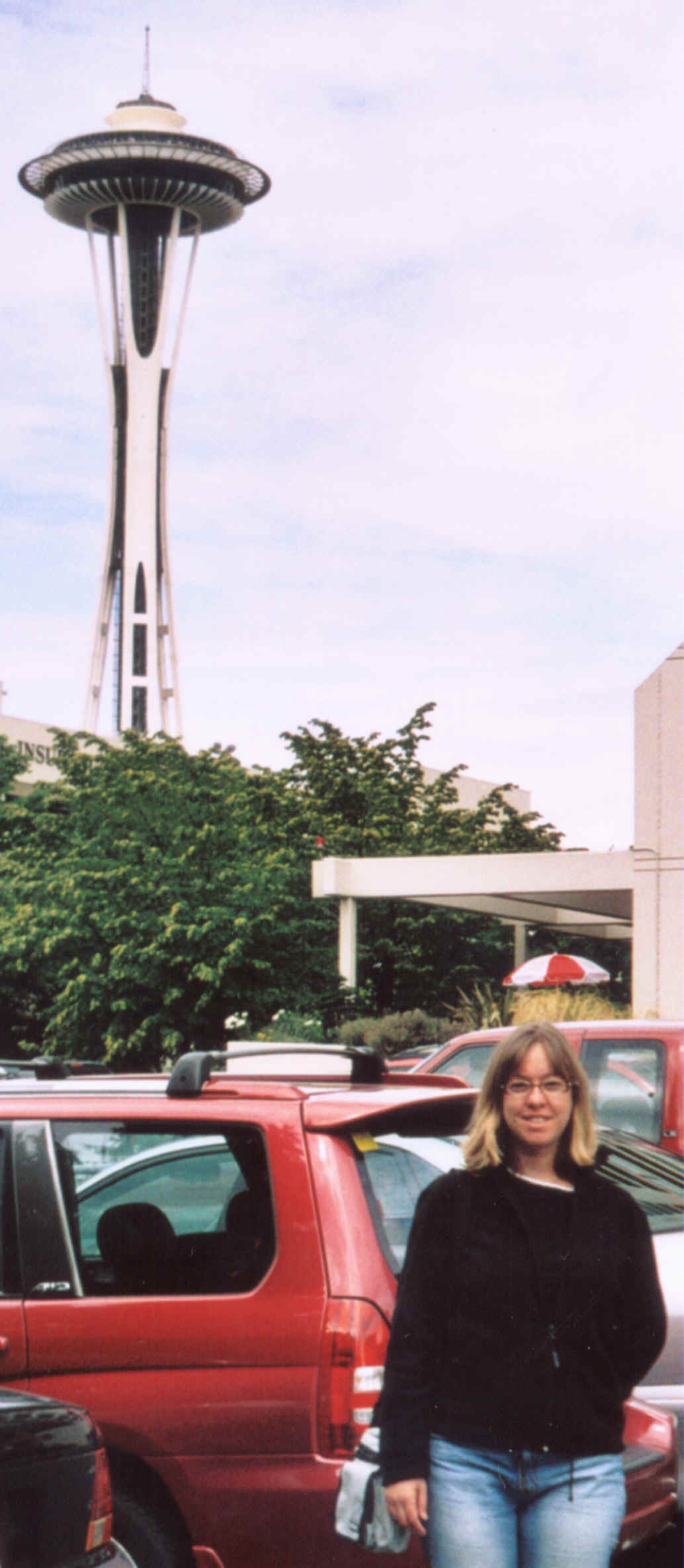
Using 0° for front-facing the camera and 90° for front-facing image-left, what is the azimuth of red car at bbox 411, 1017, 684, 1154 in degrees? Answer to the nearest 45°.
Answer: approximately 90°

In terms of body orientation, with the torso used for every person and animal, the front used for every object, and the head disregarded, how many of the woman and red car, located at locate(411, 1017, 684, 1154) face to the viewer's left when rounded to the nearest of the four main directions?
1

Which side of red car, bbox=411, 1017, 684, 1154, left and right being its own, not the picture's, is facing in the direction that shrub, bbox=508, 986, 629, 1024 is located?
right

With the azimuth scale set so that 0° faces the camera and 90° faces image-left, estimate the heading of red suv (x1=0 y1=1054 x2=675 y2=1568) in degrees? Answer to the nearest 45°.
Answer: approximately 135°

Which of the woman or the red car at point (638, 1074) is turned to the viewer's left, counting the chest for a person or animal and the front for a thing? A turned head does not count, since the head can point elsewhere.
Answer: the red car

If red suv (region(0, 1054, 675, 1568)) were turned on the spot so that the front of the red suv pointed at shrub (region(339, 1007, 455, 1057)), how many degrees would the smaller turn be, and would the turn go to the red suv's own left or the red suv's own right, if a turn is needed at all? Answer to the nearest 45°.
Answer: approximately 45° to the red suv's own right
